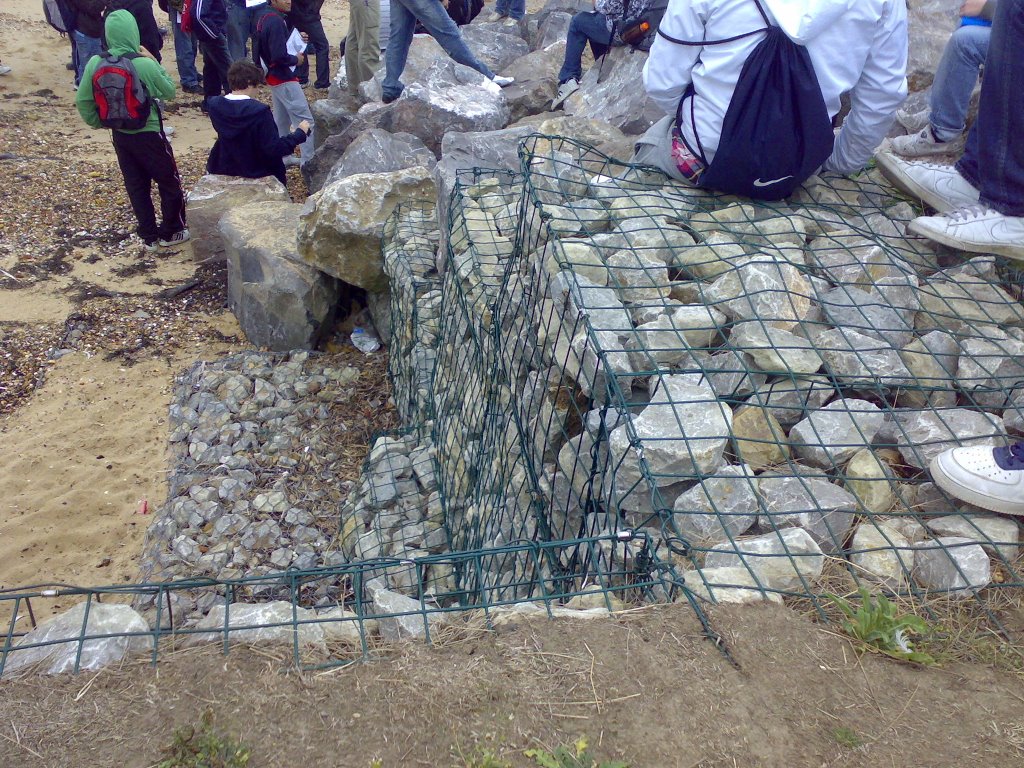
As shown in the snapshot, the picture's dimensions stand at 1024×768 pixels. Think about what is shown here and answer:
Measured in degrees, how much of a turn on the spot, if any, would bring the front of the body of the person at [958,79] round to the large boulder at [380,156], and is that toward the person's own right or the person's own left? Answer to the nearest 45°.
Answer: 0° — they already face it

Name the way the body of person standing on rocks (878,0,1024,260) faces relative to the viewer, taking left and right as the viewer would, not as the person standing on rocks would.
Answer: facing to the left of the viewer

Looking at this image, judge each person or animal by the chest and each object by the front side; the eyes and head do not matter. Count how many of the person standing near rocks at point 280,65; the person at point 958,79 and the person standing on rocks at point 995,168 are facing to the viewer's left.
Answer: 2

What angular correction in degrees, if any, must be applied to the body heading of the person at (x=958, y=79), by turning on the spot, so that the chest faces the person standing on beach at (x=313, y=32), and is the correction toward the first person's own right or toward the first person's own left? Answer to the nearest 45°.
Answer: approximately 45° to the first person's own right

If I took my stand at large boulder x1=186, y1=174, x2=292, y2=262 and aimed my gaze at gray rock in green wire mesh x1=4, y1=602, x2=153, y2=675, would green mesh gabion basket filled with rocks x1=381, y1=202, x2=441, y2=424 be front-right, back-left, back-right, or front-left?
front-left

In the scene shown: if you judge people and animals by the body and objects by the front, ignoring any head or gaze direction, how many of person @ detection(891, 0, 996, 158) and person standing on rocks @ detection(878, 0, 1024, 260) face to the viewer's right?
0

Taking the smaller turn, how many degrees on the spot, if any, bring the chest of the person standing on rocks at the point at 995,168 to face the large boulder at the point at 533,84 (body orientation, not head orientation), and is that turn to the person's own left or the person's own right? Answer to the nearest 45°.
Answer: approximately 45° to the person's own right

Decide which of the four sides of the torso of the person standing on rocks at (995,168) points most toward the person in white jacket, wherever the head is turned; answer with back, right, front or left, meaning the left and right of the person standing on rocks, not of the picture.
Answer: front

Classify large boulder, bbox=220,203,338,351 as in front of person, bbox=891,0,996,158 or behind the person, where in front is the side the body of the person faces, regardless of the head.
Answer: in front

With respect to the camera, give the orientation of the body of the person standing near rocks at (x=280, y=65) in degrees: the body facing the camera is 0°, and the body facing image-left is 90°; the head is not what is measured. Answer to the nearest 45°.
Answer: approximately 270°

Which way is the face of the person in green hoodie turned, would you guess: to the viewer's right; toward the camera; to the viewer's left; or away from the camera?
away from the camera

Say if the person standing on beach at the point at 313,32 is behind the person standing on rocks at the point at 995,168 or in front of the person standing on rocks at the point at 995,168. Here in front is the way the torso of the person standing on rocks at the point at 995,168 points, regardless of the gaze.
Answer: in front

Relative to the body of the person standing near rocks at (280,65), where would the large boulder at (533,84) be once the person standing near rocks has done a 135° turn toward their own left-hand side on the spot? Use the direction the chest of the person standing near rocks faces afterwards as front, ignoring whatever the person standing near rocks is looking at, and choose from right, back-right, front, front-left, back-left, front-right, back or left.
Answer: back-right

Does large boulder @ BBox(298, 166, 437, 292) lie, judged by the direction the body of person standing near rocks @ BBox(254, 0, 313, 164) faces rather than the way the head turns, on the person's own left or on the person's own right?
on the person's own right

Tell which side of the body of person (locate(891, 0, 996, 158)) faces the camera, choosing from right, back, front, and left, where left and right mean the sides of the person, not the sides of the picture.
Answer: left
